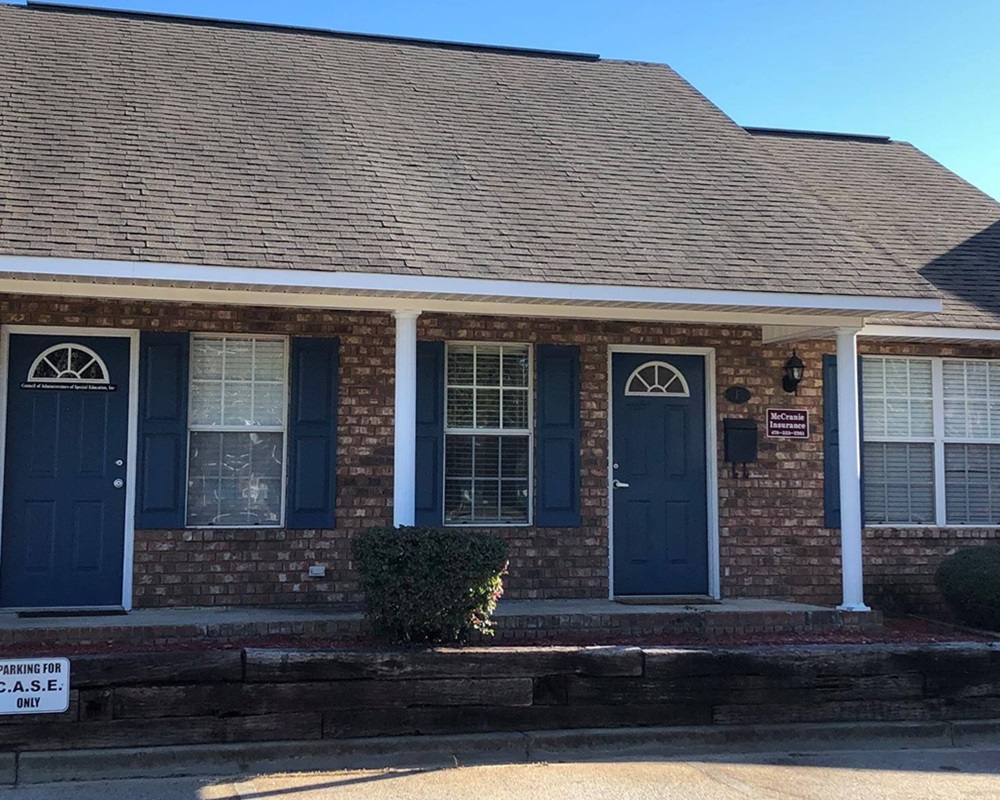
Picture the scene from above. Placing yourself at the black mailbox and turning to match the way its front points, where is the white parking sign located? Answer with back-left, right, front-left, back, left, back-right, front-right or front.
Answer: front-right

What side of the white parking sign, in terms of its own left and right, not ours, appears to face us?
front

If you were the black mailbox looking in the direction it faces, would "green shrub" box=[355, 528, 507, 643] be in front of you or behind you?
in front

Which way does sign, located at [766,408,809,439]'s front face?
toward the camera

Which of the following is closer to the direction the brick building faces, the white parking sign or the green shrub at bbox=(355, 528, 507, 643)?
the green shrub

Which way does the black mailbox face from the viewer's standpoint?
toward the camera

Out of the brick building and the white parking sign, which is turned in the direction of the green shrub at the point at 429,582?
the brick building

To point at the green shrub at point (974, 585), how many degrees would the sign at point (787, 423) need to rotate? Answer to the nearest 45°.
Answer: approximately 90° to its left

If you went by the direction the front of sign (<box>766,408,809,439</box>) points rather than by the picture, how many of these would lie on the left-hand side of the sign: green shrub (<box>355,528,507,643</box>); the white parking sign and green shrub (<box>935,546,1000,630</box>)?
1
